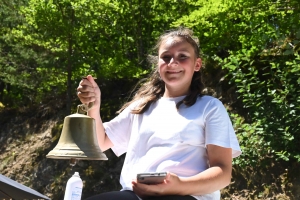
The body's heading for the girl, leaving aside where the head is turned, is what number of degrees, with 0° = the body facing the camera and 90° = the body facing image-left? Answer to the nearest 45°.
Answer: approximately 45°

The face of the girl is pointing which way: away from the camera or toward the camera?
toward the camera
